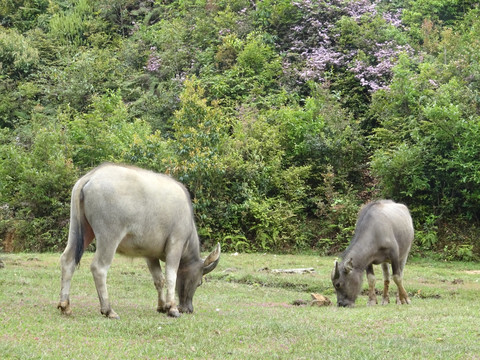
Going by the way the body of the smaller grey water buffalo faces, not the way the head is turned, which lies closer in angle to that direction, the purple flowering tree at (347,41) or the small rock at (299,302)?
the small rock

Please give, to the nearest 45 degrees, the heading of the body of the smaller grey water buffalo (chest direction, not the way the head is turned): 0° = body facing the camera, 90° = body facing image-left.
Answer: approximately 45°

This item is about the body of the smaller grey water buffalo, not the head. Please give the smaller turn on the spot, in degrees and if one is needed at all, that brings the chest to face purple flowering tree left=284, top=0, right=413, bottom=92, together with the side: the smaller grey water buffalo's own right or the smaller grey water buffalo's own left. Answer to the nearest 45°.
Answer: approximately 135° to the smaller grey water buffalo's own right

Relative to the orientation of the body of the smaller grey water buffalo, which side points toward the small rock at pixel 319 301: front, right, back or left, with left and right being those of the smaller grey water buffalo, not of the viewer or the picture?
front

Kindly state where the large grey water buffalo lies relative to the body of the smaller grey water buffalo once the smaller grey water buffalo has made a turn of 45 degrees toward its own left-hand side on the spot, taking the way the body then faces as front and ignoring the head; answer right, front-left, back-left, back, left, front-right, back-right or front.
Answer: front-right

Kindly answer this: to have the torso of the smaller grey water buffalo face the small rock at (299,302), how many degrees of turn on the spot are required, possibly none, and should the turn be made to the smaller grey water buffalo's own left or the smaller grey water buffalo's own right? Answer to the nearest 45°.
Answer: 0° — it already faces it
